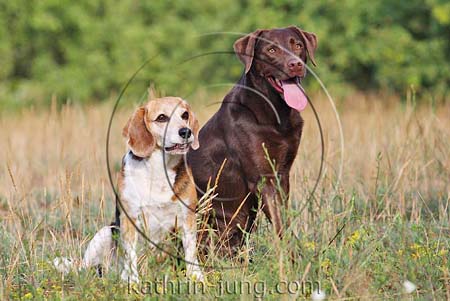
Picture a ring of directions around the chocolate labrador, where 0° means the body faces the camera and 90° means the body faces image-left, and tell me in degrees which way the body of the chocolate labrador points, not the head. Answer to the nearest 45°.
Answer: approximately 315°

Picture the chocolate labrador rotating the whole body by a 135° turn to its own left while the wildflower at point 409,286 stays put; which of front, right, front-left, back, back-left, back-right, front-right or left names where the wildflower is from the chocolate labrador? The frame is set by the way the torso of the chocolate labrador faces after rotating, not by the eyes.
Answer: back-right

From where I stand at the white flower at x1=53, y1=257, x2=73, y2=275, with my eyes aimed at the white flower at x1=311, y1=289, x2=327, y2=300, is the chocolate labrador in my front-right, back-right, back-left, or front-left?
front-left

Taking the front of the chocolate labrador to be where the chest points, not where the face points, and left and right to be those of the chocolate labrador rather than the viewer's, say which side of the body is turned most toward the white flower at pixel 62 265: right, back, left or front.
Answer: right

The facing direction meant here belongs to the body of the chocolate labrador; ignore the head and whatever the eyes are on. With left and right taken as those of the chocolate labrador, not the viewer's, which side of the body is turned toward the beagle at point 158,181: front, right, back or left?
right

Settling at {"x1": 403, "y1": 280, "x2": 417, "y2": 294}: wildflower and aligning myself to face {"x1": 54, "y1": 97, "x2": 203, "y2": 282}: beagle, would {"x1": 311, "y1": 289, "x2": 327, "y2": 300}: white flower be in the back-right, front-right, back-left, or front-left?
front-left

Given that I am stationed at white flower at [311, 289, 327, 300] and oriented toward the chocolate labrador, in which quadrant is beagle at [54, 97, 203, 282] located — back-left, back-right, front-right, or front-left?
front-left

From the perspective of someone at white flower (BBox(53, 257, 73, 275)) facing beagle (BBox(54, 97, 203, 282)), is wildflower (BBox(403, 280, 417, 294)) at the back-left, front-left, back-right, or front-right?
front-right
